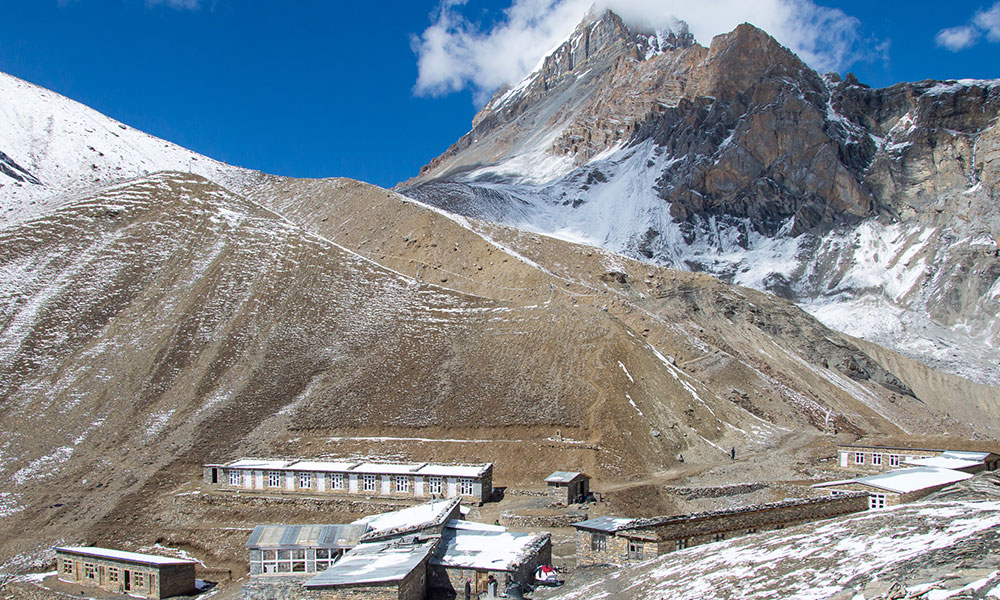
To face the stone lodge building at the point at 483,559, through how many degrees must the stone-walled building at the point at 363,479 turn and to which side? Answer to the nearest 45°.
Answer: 0° — it already faces it

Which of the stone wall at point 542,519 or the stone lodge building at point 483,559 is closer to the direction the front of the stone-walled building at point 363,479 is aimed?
the stone lodge building

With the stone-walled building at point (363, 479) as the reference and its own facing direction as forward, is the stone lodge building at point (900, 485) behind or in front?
in front

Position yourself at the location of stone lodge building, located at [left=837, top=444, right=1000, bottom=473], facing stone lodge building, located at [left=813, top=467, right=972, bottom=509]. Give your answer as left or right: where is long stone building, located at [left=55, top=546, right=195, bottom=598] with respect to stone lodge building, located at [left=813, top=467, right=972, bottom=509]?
right

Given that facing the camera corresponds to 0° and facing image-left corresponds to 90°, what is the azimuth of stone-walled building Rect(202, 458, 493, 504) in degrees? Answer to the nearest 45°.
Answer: approximately 0°

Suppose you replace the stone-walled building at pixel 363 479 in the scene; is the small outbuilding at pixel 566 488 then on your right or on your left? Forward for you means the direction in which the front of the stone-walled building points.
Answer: on your left

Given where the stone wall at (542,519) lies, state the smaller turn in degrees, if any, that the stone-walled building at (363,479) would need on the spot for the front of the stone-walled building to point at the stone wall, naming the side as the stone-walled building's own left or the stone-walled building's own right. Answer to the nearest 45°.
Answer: approximately 45° to the stone-walled building's own left

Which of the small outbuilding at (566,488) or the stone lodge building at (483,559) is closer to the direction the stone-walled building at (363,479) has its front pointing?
the stone lodge building

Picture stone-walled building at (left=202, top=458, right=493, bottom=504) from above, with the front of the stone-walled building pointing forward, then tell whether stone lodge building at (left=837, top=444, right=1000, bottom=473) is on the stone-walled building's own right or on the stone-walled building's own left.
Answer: on the stone-walled building's own left

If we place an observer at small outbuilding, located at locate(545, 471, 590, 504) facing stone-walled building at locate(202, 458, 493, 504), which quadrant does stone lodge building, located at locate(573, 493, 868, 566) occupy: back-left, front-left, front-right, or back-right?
back-left
